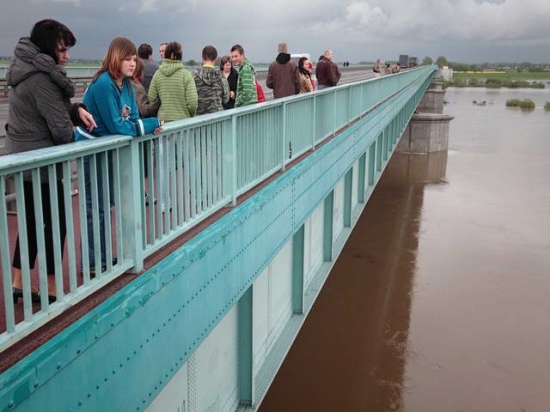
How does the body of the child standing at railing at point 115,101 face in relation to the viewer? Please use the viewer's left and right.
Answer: facing the viewer and to the right of the viewer

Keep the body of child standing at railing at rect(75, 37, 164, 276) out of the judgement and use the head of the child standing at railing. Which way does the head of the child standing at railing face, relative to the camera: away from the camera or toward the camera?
toward the camera

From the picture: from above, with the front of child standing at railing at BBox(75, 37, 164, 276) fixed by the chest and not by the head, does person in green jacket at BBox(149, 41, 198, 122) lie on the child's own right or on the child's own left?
on the child's own left

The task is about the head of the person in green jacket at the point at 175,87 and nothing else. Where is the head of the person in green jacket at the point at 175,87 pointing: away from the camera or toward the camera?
away from the camera

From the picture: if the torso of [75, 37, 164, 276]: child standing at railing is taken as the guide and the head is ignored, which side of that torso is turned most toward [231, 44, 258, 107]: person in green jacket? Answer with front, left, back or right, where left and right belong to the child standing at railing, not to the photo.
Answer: left
